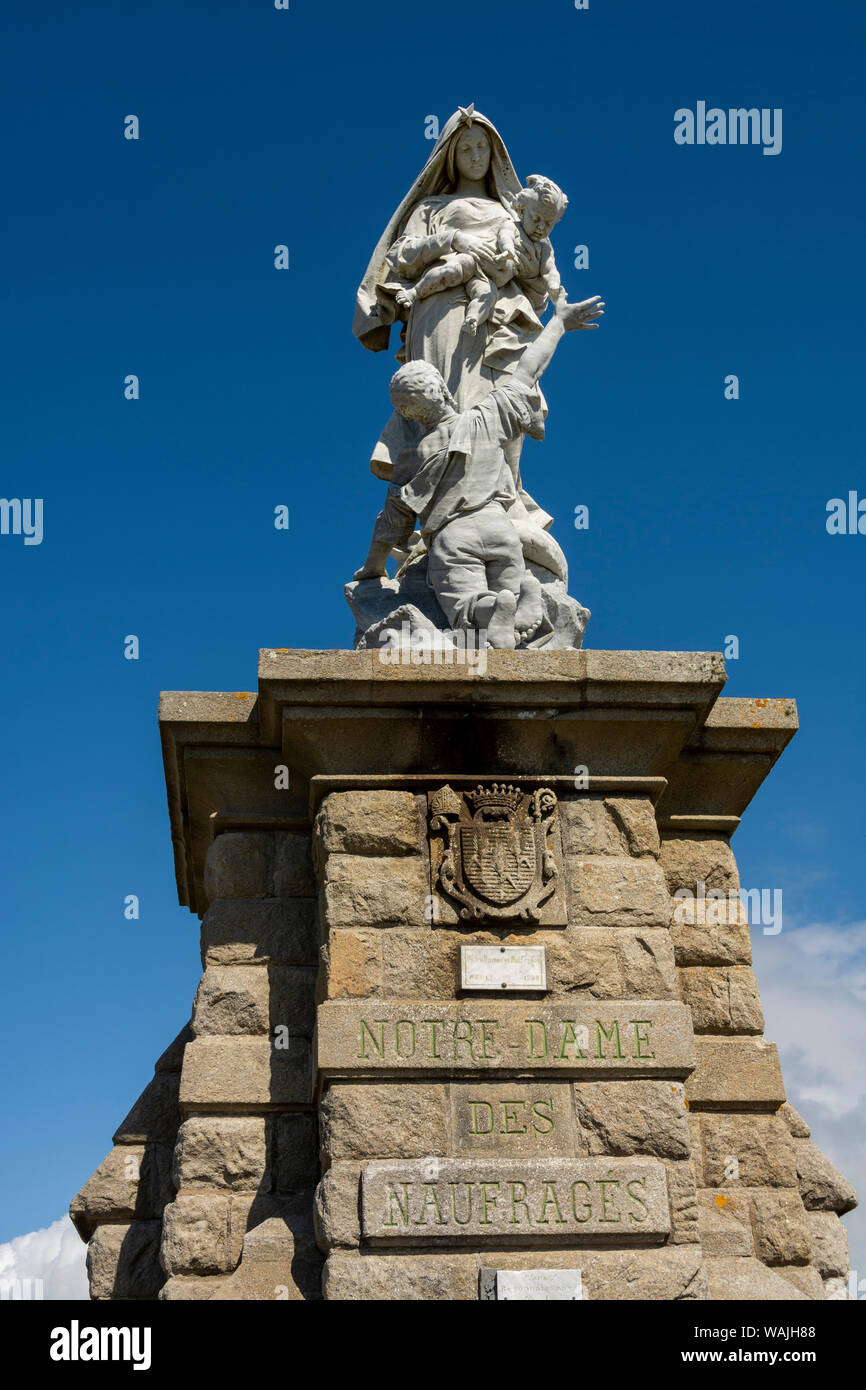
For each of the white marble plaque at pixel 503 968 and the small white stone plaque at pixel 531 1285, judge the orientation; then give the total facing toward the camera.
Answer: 2

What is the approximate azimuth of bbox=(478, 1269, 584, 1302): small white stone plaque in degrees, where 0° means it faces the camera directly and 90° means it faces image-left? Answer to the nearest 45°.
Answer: approximately 0°
